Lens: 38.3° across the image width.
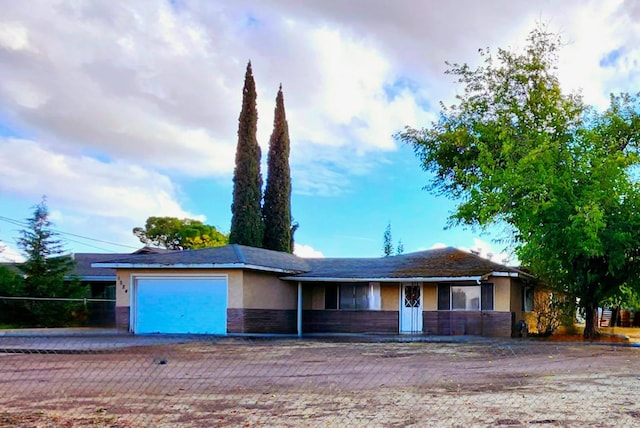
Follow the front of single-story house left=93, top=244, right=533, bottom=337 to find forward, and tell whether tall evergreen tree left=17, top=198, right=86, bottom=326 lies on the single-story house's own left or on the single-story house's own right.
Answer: on the single-story house's own right

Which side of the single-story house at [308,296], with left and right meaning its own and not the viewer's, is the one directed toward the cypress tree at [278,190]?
back

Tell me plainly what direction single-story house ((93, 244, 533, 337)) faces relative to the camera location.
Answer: facing the viewer

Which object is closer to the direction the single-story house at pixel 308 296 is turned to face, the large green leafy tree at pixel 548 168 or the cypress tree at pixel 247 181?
the large green leafy tree

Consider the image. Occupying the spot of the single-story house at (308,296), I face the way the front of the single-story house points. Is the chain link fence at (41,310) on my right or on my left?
on my right

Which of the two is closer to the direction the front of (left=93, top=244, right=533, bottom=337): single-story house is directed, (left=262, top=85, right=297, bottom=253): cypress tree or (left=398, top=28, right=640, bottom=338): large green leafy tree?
the large green leafy tree

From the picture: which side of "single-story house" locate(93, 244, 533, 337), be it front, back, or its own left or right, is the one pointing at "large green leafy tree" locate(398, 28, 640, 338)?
left

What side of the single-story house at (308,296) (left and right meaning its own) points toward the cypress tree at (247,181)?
back

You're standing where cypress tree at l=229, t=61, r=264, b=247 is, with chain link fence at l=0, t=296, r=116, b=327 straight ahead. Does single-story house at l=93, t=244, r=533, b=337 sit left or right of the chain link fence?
left
